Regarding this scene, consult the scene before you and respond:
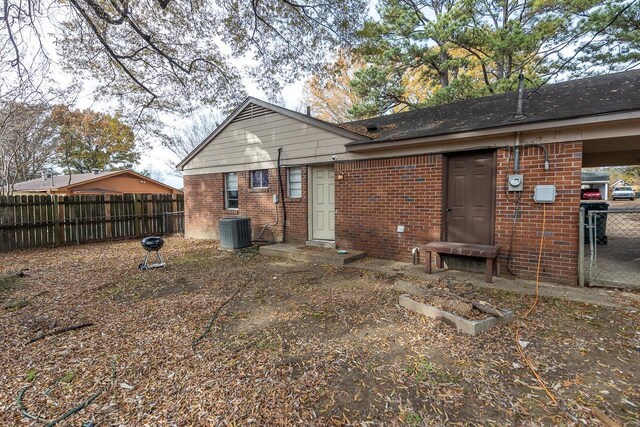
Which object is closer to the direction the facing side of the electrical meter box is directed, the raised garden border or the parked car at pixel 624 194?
the raised garden border

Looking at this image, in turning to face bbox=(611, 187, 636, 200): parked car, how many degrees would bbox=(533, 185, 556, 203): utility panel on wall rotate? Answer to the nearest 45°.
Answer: approximately 180°

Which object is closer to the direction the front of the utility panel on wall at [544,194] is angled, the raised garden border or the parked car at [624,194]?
the raised garden border

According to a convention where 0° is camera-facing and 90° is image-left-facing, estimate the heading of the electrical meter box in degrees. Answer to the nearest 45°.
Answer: approximately 0°

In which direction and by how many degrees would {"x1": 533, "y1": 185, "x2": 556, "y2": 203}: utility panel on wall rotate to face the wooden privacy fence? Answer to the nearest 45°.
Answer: approximately 90° to its right

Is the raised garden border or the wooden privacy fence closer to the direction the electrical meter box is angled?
the raised garden border

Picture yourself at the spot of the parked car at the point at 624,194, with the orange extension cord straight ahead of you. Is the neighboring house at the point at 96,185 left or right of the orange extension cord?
right

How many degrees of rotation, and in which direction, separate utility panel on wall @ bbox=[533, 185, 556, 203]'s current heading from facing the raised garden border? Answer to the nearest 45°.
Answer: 0° — it already faces it

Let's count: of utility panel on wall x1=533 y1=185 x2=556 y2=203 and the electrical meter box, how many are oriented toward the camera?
2

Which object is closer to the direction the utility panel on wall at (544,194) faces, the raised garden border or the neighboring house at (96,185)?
the raised garden border

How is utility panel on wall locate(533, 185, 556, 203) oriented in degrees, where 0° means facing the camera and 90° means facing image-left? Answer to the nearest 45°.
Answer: approximately 0°

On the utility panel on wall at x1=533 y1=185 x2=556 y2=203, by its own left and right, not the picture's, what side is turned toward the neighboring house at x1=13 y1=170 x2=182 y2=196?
right
